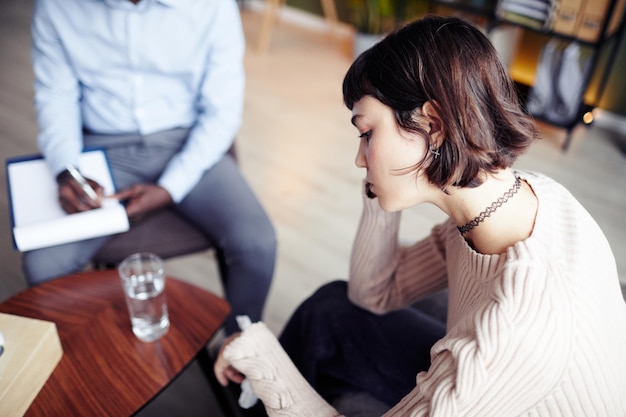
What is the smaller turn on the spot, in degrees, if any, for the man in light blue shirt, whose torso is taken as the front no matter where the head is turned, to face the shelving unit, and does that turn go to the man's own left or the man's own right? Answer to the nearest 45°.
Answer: approximately 135° to the man's own left

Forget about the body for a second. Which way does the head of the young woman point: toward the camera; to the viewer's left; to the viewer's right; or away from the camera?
to the viewer's left

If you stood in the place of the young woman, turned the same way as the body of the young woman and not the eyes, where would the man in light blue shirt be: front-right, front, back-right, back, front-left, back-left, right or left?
front-right

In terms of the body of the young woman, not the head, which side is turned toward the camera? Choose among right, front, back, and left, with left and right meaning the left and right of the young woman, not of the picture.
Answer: left

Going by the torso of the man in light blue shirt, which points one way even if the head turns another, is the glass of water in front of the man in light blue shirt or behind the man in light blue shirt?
in front

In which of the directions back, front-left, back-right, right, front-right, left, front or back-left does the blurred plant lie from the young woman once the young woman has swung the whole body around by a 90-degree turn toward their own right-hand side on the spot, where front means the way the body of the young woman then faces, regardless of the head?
front

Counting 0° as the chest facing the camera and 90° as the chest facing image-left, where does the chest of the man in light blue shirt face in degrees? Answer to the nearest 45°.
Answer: approximately 0°

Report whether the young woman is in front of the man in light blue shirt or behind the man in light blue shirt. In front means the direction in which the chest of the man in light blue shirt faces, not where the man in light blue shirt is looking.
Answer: in front

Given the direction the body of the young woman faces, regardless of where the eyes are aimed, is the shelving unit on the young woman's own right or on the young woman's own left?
on the young woman's own right
